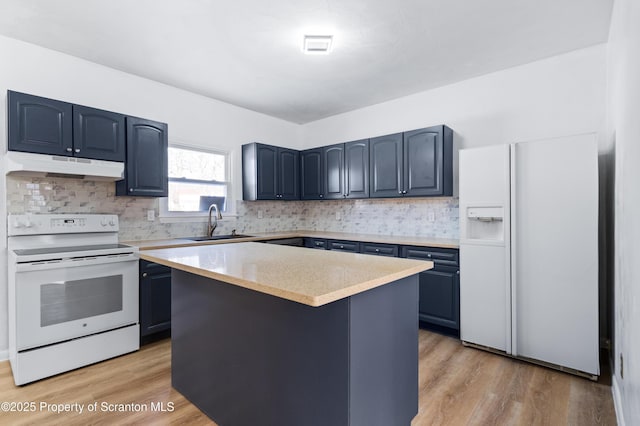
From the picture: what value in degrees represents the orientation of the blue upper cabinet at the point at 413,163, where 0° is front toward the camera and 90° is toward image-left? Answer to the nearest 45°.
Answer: approximately 45°

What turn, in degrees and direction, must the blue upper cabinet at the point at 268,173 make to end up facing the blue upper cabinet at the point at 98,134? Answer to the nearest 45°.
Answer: approximately 90° to its right

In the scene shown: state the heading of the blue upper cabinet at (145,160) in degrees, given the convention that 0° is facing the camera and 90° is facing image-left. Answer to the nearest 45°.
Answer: approximately 315°

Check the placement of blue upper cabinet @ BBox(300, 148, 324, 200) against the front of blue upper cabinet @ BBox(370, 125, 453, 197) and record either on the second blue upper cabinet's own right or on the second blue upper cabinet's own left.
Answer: on the second blue upper cabinet's own right

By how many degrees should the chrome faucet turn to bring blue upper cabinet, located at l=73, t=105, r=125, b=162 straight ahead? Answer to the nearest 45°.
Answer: approximately 90° to its right
